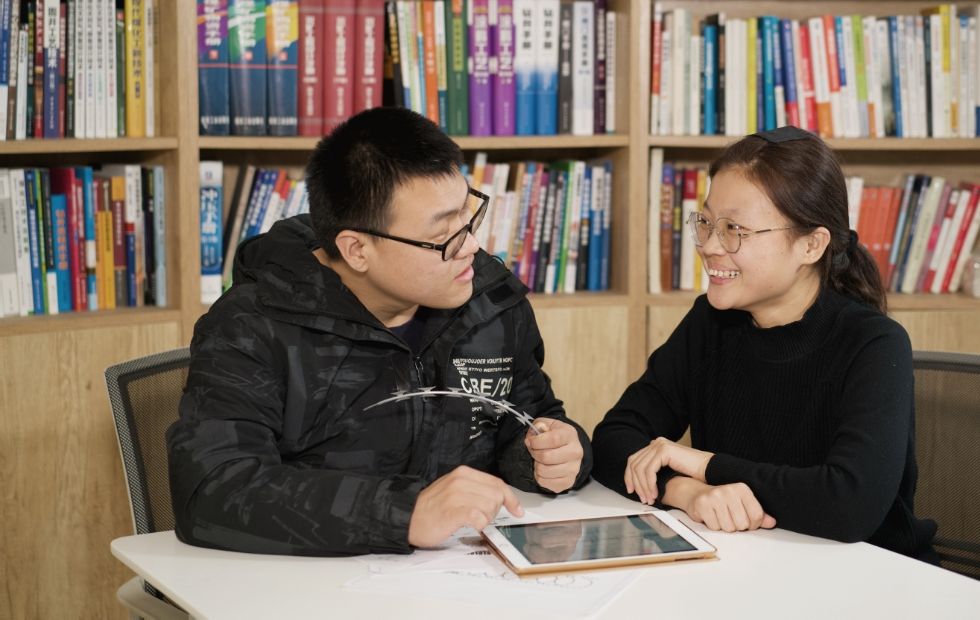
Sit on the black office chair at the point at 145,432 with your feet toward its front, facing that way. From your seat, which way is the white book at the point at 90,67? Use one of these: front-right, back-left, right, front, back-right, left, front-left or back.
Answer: back-left

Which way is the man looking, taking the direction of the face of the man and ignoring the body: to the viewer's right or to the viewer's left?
to the viewer's right

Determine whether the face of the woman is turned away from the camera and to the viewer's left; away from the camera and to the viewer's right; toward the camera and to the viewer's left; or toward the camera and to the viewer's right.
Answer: toward the camera and to the viewer's left
